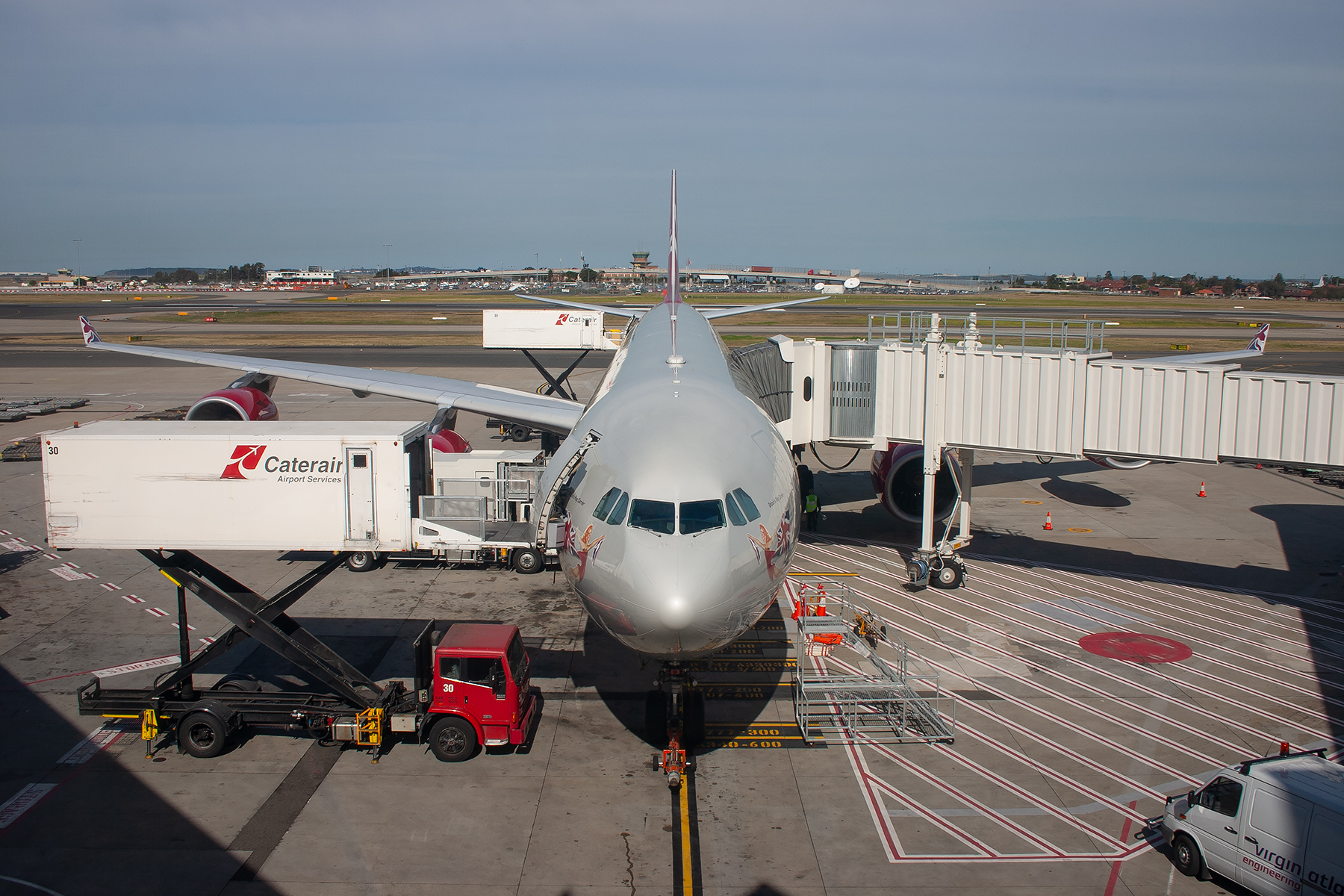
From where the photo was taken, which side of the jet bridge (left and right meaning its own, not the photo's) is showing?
left

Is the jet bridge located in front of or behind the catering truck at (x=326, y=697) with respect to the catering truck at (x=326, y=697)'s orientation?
in front

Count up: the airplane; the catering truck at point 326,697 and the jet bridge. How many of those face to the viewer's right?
1

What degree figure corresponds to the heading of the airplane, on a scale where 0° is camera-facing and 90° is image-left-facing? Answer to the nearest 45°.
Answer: approximately 0°

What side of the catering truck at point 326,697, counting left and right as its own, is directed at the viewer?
right

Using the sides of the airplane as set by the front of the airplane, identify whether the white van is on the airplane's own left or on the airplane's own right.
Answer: on the airplane's own left

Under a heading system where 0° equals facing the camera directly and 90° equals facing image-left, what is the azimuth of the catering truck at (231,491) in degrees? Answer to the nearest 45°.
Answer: approximately 270°

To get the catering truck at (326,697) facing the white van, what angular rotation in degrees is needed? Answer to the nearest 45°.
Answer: approximately 45° to its right
